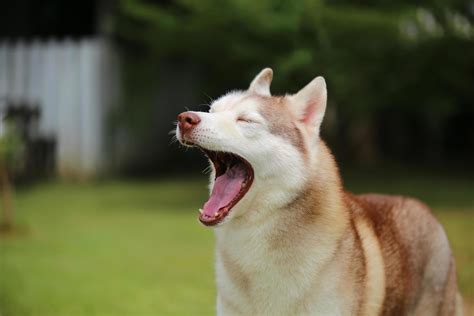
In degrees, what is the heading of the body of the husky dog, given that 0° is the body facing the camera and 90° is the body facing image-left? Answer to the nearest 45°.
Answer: approximately 45°

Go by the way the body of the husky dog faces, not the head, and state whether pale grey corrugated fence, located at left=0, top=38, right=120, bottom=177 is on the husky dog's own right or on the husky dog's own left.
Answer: on the husky dog's own right
